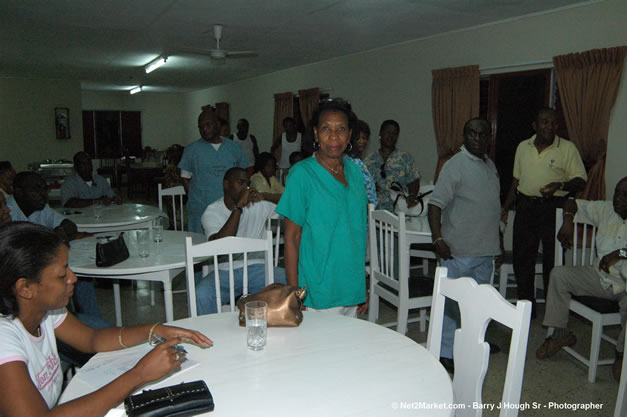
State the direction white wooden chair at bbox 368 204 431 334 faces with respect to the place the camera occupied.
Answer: facing away from the viewer and to the right of the viewer

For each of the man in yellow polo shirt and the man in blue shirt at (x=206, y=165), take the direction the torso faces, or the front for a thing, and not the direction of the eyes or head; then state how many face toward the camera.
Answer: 2

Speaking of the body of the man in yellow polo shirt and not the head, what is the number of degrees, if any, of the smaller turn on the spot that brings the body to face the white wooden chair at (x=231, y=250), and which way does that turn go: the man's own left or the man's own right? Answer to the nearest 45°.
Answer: approximately 45° to the man's own right

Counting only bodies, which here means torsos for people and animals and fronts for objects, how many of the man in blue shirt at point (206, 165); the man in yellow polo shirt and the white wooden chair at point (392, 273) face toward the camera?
2

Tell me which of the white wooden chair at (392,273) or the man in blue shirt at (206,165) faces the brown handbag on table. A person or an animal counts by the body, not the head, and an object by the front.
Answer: the man in blue shirt

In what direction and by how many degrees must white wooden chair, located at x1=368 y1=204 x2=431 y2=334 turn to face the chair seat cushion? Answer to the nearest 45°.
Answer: approximately 45° to its right

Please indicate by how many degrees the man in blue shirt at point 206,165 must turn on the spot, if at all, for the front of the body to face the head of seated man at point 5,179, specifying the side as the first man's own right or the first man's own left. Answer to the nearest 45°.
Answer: approximately 90° to the first man's own right

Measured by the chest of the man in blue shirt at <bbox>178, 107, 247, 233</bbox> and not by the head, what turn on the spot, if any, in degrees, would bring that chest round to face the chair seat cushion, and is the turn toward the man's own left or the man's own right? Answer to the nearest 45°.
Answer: approximately 45° to the man's own left

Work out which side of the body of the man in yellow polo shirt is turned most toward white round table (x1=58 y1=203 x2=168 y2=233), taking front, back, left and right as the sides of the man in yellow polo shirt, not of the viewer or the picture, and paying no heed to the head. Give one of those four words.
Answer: right

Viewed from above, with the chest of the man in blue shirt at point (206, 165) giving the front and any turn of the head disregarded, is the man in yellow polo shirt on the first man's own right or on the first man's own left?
on the first man's own left
